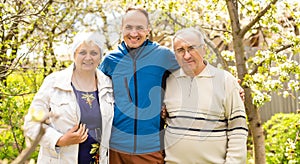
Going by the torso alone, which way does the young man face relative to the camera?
toward the camera

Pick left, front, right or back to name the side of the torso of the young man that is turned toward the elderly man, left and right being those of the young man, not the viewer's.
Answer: left

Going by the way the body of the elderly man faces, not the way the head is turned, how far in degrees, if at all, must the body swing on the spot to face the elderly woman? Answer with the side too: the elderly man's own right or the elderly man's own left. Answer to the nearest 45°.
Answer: approximately 45° to the elderly man's own right

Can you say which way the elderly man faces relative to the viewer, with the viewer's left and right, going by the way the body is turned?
facing the viewer and to the left of the viewer

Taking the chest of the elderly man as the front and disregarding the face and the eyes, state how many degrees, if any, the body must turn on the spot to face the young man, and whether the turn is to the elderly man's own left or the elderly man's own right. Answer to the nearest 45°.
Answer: approximately 45° to the elderly man's own right

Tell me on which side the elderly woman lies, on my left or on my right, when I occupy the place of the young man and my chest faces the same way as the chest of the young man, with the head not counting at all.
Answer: on my right

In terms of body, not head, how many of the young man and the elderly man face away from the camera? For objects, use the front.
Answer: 0
